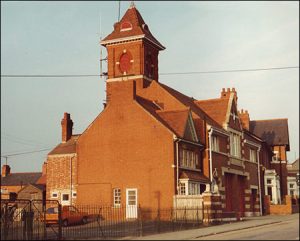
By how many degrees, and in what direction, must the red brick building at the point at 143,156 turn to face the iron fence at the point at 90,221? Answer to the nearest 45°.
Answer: approximately 45° to its right

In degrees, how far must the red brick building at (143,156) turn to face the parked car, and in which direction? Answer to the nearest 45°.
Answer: approximately 90° to its right
